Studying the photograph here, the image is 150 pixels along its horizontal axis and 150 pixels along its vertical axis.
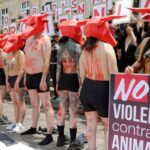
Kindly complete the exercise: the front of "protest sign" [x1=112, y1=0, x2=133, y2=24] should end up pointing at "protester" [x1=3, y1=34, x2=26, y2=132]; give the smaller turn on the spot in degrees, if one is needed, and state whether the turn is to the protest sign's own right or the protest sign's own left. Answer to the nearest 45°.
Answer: approximately 90° to the protest sign's own right

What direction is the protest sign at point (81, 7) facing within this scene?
toward the camera

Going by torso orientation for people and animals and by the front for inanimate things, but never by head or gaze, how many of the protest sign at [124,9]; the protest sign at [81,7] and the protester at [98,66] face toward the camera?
2

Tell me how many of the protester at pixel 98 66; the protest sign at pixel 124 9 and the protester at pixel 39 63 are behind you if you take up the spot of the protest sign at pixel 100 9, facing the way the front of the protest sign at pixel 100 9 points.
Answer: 0

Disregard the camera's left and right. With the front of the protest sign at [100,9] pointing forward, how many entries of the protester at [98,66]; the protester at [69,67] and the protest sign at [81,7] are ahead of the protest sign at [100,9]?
2

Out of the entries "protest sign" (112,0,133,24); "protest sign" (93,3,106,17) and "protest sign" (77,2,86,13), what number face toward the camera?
3

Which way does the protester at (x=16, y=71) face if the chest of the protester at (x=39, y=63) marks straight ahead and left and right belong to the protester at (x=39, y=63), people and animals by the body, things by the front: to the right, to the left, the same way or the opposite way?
the same way

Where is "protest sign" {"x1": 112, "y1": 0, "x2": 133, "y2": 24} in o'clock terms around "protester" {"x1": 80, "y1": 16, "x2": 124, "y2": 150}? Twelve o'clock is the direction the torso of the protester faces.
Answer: The protest sign is roughly at 11 o'clock from the protester.

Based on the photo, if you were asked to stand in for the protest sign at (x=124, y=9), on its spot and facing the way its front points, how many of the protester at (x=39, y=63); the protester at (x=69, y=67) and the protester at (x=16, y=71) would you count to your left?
0

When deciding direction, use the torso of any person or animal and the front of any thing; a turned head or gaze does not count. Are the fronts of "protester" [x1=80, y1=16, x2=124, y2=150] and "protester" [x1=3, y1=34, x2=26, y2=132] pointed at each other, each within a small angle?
no

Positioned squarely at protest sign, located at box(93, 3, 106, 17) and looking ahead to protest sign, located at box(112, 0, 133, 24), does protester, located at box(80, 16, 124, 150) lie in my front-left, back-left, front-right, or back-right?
front-right

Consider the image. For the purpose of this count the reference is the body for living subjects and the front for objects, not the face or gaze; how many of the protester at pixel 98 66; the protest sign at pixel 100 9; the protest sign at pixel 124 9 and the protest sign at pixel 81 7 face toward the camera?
3

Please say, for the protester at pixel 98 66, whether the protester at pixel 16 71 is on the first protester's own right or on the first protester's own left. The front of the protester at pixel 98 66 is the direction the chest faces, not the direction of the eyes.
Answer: on the first protester's own left

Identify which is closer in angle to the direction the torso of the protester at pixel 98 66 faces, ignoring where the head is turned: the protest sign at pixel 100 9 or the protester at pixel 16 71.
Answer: the protest sign

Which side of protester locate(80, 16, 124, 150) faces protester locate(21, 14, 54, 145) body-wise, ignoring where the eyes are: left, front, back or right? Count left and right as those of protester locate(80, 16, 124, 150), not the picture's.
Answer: left

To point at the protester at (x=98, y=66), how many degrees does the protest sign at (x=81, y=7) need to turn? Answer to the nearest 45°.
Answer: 0° — it already faces them

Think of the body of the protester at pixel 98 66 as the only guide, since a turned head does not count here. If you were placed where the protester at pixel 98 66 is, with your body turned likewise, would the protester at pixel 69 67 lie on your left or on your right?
on your left

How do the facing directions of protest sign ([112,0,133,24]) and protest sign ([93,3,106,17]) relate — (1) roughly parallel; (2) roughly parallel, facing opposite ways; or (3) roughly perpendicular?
roughly parallel

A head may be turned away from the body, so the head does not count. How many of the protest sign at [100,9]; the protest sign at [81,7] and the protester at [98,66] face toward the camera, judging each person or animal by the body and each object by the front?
2

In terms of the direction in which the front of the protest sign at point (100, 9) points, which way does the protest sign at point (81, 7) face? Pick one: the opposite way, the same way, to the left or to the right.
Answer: the same way

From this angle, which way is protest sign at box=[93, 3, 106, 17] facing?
toward the camera
